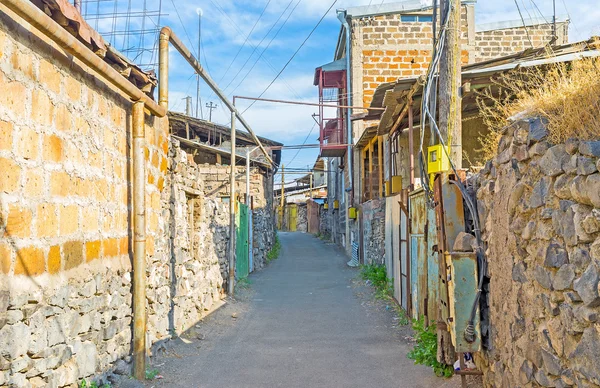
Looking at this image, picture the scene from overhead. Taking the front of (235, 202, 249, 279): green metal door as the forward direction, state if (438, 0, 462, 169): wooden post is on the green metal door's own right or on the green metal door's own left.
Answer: on the green metal door's own right

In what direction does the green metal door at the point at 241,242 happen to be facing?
to the viewer's right

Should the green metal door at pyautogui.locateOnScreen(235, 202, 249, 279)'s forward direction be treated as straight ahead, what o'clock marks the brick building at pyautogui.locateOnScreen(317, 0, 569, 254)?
The brick building is roughly at 11 o'clock from the green metal door.

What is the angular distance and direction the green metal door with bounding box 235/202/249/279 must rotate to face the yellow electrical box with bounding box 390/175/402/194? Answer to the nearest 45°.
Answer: approximately 45° to its right

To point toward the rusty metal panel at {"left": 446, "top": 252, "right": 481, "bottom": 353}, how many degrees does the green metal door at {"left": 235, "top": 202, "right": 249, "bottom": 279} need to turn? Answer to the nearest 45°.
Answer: approximately 90° to its right

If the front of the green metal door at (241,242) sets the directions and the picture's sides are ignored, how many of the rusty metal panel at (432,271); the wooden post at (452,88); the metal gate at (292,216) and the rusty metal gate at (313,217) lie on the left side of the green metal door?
2

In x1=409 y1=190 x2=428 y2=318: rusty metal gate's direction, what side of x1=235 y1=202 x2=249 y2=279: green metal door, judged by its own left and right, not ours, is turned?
right

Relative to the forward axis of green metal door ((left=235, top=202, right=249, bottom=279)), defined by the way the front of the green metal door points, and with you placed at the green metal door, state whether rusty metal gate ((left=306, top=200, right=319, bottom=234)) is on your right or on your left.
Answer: on your left

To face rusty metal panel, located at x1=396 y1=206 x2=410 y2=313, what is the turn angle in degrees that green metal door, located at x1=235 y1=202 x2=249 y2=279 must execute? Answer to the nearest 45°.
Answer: approximately 45° to its right
